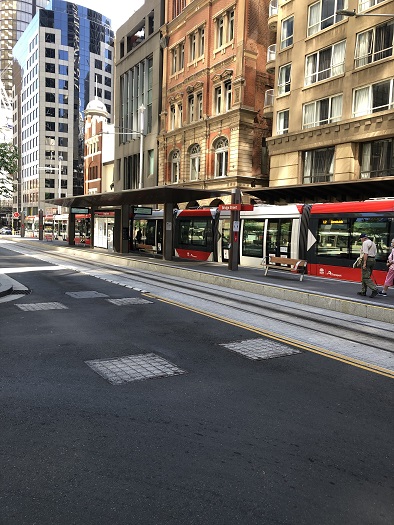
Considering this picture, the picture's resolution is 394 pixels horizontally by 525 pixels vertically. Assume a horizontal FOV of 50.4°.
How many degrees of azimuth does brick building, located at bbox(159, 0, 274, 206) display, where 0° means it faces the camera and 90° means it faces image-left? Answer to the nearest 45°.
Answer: approximately 45°

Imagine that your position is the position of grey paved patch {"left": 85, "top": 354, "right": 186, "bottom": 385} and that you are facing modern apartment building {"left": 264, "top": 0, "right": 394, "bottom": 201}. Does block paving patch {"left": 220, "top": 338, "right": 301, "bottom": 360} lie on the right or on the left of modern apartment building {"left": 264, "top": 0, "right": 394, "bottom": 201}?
right

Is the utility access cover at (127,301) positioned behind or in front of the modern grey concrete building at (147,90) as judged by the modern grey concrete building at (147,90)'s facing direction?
in front

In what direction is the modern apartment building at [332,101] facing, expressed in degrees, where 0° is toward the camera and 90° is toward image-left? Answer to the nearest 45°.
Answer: approximately 45°

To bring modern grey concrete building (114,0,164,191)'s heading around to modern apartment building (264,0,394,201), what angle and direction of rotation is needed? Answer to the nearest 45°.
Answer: approximately 90° to its left

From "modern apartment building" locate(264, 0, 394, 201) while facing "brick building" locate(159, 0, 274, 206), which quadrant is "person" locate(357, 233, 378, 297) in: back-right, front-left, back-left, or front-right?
back-left

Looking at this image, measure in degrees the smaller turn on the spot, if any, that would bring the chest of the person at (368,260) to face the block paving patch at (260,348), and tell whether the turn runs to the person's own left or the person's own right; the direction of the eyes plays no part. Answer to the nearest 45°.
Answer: approximately 90° to the person's own left

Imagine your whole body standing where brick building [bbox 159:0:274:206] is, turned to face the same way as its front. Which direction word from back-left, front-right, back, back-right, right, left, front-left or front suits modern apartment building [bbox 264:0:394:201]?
left

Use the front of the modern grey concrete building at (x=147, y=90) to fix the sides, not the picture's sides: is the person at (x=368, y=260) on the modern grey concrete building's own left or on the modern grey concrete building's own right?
on the modern grey concrete building's own left

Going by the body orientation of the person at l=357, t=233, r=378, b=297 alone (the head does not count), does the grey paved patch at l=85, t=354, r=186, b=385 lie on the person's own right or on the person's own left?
on the person's own left

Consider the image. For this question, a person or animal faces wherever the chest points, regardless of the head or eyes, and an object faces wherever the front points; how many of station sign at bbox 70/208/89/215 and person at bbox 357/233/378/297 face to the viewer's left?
1

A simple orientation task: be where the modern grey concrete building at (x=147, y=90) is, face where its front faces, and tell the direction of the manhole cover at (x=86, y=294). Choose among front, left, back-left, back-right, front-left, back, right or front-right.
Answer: front-left

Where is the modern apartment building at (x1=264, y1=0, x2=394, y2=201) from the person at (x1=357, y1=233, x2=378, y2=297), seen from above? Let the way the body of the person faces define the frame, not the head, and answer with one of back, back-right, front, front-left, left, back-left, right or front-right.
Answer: right

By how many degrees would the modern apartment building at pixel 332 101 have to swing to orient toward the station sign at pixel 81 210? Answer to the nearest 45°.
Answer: approximately 45° to its right
